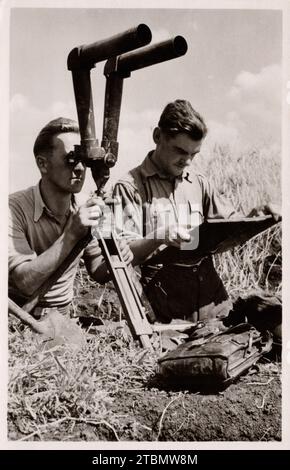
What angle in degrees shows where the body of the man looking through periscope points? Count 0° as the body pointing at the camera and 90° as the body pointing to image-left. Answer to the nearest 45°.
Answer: approximately 315°
